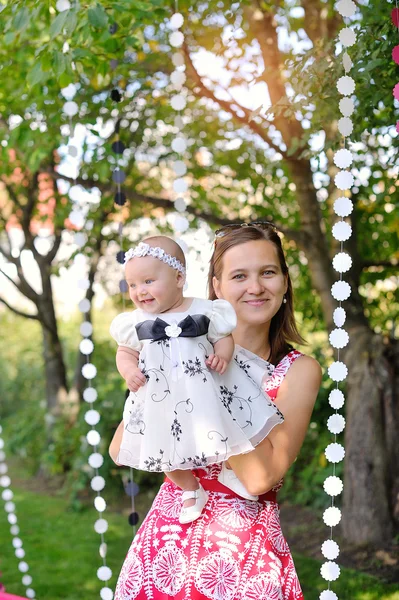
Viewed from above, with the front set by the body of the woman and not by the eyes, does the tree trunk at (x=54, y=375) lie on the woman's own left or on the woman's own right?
on the woman's own right

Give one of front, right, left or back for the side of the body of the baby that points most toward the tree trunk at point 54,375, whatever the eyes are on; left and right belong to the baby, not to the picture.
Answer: back

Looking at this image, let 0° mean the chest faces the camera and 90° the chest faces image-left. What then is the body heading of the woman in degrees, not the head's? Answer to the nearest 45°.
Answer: approximately 45°

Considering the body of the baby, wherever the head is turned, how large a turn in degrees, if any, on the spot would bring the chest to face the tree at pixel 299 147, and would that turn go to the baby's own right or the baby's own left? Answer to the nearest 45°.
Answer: approximately 180°

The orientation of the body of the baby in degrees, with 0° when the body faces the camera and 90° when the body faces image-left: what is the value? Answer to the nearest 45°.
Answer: approximately 0°
